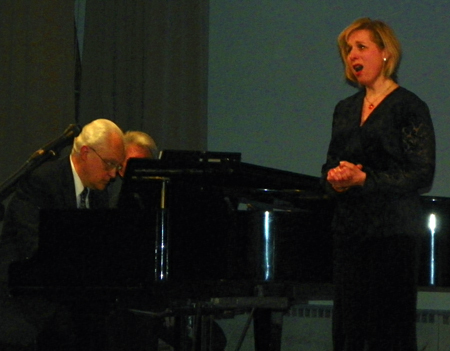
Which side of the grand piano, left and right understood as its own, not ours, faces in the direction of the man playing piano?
front

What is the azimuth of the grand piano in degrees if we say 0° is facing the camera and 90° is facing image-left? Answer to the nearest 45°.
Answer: approximately 90°
